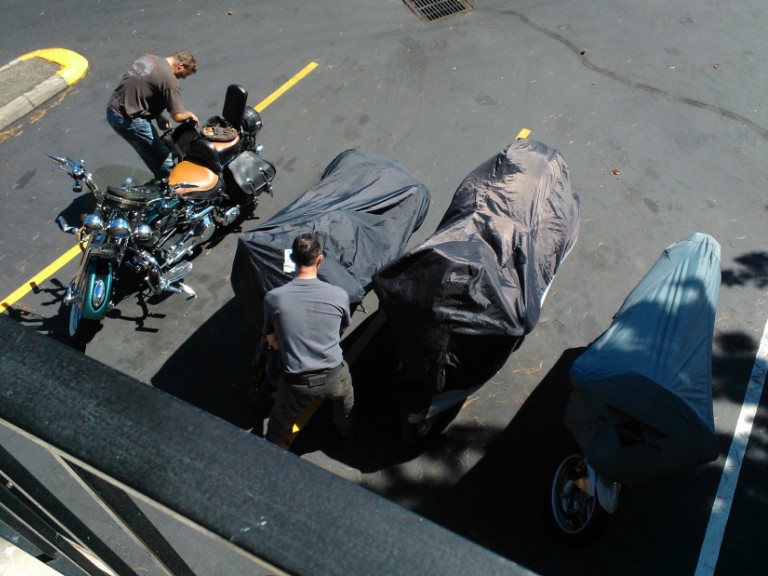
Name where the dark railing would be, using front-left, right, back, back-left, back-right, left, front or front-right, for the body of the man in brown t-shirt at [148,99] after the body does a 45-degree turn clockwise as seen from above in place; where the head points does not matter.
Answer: front-right

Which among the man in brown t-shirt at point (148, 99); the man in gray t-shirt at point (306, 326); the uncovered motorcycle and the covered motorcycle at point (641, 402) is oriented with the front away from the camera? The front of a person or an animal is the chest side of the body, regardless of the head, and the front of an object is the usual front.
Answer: the man in gray t-shirt at point (306, 326)

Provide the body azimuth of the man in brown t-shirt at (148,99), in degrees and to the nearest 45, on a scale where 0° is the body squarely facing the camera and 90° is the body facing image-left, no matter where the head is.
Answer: approximately 270°

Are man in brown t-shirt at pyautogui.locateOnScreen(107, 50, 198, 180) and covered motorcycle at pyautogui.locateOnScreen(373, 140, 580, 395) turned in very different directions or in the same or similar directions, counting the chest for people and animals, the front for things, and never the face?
very different directions

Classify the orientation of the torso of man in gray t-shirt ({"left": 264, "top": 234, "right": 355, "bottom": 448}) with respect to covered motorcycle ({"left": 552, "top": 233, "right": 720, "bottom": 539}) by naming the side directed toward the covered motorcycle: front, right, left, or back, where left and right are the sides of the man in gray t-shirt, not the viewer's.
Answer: right

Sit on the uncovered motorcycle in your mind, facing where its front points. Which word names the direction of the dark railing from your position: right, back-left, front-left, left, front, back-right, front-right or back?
front-left

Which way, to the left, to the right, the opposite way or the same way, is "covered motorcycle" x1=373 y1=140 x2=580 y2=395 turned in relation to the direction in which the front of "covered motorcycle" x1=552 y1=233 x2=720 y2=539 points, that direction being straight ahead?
the same way

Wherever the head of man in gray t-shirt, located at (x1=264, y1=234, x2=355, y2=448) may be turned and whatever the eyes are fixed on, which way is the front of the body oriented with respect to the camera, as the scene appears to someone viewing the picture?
away from the camera

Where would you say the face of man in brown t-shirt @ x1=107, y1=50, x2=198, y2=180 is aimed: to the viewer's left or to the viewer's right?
to the viewer's right

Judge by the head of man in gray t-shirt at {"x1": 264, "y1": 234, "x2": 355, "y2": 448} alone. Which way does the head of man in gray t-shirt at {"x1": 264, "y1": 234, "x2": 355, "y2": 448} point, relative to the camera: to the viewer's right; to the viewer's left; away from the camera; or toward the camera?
away from the camera

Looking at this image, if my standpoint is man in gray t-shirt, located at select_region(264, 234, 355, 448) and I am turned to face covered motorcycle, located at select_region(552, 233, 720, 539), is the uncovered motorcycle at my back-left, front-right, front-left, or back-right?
back-left
